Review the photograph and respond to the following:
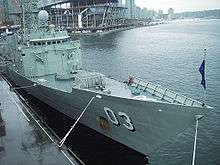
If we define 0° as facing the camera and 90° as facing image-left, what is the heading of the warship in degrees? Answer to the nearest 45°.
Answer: approximately 315°
